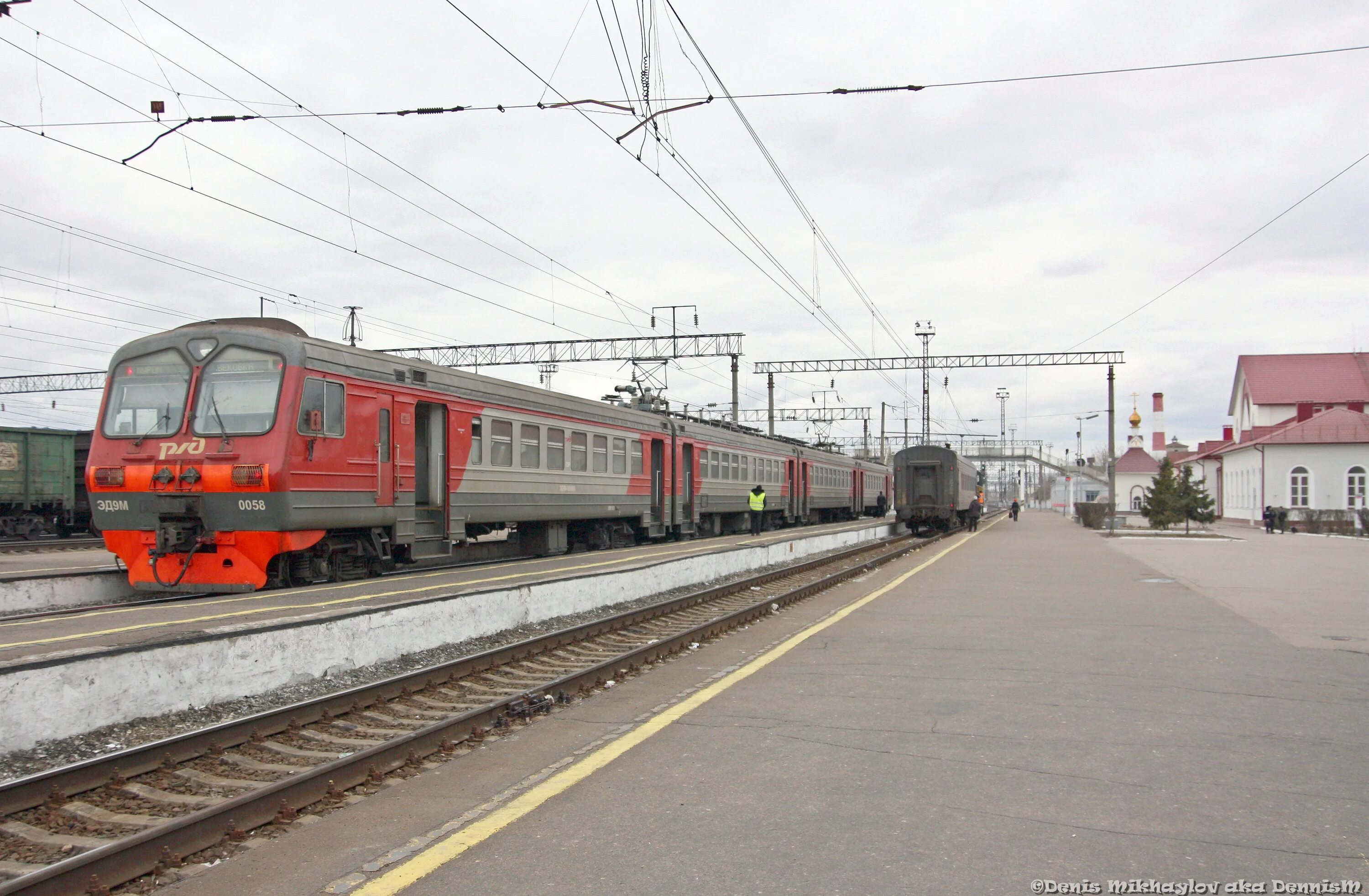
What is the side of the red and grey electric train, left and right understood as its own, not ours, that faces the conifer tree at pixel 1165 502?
left

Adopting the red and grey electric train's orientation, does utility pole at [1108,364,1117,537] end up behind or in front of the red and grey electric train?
behind

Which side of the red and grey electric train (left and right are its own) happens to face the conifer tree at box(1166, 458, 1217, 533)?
back

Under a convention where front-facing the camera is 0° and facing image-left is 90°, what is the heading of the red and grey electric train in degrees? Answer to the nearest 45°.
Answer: approximately 45°

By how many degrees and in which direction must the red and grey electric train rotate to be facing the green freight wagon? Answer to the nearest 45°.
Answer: approximately 90° to its right

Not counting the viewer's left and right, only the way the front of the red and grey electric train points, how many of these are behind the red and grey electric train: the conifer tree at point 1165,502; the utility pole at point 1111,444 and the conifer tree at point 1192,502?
3

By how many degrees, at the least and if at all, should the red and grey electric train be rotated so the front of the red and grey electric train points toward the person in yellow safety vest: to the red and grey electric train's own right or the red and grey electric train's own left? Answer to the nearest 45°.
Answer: approximately 180°
